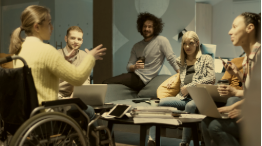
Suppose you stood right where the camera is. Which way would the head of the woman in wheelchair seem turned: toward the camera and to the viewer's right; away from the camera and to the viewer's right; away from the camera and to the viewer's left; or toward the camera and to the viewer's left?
away from the camera and to the viewer's right

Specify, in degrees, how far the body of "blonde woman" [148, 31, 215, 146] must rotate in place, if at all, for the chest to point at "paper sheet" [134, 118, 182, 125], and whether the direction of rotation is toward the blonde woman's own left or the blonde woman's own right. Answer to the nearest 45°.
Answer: approximately 45° to the blonde woman's own left

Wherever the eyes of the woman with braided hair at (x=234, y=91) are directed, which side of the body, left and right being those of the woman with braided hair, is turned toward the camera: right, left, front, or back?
left

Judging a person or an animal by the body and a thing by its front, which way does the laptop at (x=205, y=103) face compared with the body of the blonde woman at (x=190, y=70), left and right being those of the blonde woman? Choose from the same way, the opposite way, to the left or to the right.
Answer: the opposite way

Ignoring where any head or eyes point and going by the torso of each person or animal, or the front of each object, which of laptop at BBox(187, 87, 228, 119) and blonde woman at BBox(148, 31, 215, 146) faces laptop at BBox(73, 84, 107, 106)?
the blonde woman

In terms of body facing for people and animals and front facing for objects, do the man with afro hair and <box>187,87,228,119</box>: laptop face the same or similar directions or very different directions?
very different directions

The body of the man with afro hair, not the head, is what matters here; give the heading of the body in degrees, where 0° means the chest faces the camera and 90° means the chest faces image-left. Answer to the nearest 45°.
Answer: approximately 45°

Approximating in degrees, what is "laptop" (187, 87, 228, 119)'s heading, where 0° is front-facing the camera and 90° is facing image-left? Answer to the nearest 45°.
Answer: approximately 225°

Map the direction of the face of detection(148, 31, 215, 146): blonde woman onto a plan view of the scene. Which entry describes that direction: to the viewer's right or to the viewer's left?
to the viewer's left
